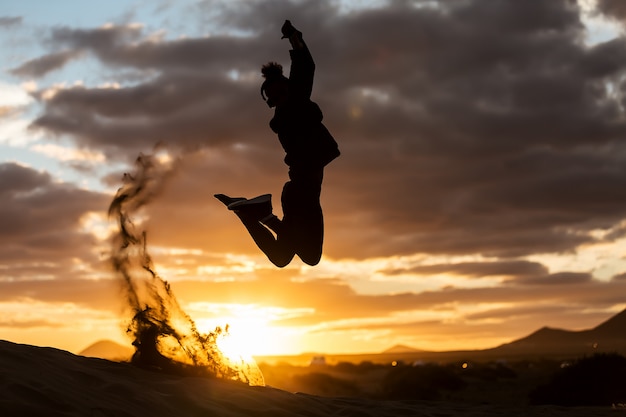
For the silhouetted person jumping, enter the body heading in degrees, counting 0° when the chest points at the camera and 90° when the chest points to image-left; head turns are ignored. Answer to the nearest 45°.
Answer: approximately 270°

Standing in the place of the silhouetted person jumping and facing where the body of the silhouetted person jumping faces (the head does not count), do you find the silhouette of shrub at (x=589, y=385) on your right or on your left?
on your left

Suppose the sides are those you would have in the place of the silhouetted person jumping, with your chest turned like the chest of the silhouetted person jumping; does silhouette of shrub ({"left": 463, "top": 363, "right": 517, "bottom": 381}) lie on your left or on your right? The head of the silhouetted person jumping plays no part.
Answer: on your left
